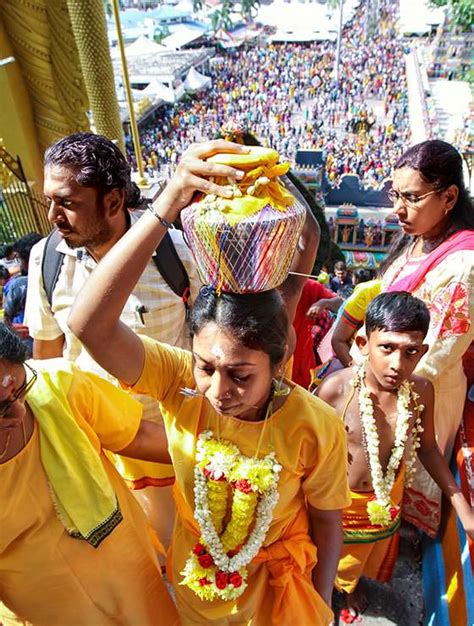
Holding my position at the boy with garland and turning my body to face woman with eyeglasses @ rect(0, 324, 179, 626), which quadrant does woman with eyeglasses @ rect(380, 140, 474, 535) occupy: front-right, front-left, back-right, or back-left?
back-right

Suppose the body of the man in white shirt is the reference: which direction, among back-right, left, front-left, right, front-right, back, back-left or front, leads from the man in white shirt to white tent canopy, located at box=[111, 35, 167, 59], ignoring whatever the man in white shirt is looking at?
back-right

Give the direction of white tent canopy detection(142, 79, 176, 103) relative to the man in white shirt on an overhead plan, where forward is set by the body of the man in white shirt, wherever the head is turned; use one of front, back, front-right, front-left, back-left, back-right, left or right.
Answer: back-right

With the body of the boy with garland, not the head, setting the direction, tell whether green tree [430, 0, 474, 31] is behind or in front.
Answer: behind

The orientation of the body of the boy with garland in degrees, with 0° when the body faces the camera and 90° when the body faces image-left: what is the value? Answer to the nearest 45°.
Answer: approximately 0°

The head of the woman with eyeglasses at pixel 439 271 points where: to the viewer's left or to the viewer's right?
to the viewer's left
